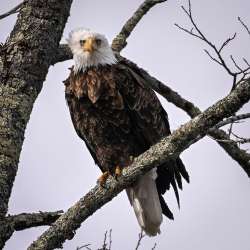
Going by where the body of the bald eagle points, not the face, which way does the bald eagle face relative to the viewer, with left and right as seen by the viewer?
facing the viewer and to the left of the viewer
